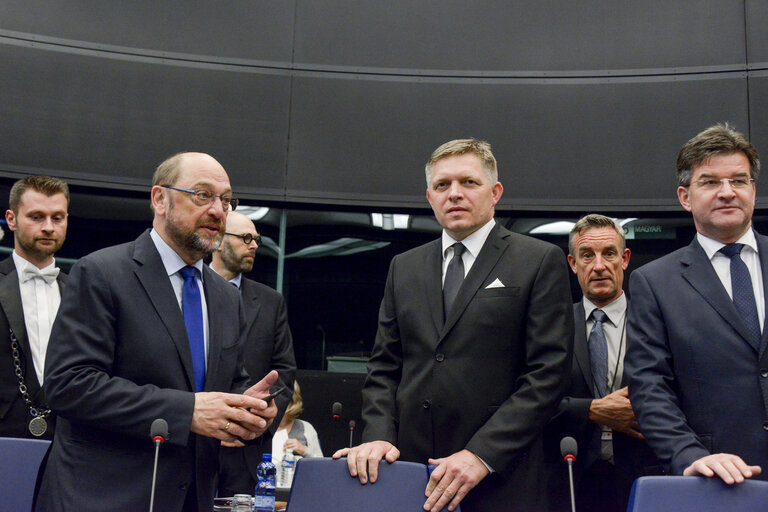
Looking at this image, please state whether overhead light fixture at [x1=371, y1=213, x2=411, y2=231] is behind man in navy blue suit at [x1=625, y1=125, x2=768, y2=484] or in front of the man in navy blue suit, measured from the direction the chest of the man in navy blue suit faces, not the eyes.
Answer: behind

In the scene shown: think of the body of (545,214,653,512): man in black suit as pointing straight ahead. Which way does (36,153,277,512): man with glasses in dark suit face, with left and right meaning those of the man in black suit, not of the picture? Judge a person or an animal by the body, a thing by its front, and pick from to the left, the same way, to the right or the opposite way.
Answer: to the left

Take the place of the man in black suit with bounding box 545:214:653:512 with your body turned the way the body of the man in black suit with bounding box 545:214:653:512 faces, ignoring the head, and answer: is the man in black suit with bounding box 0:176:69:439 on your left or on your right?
on your right

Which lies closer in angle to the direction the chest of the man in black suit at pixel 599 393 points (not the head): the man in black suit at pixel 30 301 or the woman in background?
the man in black suit

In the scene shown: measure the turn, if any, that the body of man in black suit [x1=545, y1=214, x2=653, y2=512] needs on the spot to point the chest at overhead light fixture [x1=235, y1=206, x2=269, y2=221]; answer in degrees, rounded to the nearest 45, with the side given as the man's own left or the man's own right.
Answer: approximately 135° to the man's own right

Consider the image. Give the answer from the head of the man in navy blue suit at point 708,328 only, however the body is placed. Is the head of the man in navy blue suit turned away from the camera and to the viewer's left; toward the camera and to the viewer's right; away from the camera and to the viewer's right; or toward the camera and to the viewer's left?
toward the camera and to the viewer's right

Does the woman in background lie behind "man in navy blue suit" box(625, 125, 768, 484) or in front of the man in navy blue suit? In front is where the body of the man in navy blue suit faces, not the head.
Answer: behind

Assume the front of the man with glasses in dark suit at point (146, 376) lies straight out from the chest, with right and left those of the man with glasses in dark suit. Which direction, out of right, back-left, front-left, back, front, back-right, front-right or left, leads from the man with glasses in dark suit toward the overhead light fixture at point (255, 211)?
back-left

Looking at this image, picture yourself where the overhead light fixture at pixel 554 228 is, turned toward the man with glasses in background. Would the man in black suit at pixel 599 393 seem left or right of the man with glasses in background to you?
left

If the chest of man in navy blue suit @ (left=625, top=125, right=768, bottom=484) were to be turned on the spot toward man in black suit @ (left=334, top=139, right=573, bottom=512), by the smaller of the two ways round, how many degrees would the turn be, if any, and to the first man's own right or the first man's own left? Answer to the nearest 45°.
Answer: approximately 135° to the first man's own right
